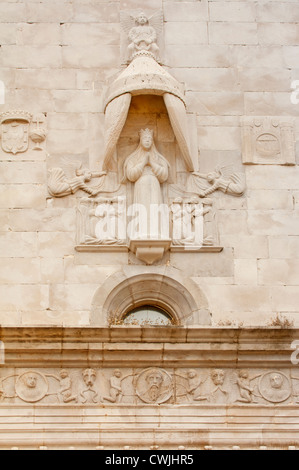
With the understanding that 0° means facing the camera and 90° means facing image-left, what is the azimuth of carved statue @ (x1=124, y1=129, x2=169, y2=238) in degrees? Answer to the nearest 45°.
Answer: approximately 0°

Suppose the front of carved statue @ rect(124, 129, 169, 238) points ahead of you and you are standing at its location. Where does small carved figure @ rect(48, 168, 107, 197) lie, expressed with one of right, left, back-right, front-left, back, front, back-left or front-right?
right
